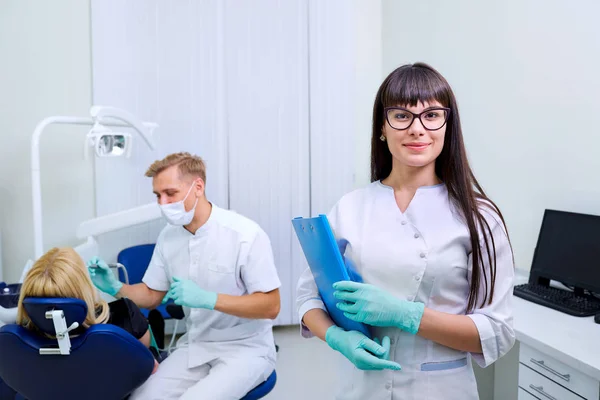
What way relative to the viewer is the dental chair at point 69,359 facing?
away from the camera

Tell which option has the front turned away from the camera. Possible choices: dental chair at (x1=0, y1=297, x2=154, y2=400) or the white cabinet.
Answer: the dental chair

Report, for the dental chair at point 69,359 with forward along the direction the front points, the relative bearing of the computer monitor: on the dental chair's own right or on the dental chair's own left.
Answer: on the dental chair's own right

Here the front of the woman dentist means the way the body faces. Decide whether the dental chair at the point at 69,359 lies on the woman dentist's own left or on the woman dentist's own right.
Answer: on the woman dentist's own right
